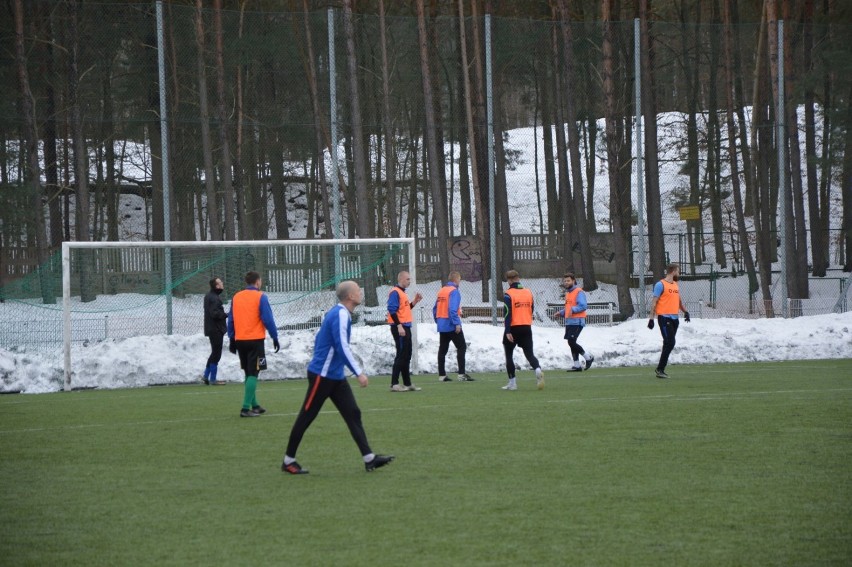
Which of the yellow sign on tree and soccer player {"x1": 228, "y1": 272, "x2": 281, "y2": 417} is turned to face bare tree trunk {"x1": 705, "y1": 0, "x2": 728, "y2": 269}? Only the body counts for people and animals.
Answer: the soccer player

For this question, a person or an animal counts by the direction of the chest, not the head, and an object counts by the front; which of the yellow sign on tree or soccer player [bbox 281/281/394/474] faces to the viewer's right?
the soccer player

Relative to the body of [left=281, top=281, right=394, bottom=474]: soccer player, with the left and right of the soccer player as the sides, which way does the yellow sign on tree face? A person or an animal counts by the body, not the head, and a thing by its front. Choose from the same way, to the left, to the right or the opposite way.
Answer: to the right

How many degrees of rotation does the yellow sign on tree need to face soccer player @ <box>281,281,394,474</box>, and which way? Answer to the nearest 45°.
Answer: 0° — it already faces them

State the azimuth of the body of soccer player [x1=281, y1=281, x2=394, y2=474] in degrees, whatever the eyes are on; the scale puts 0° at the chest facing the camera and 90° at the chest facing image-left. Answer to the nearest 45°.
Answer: approximately 270°
